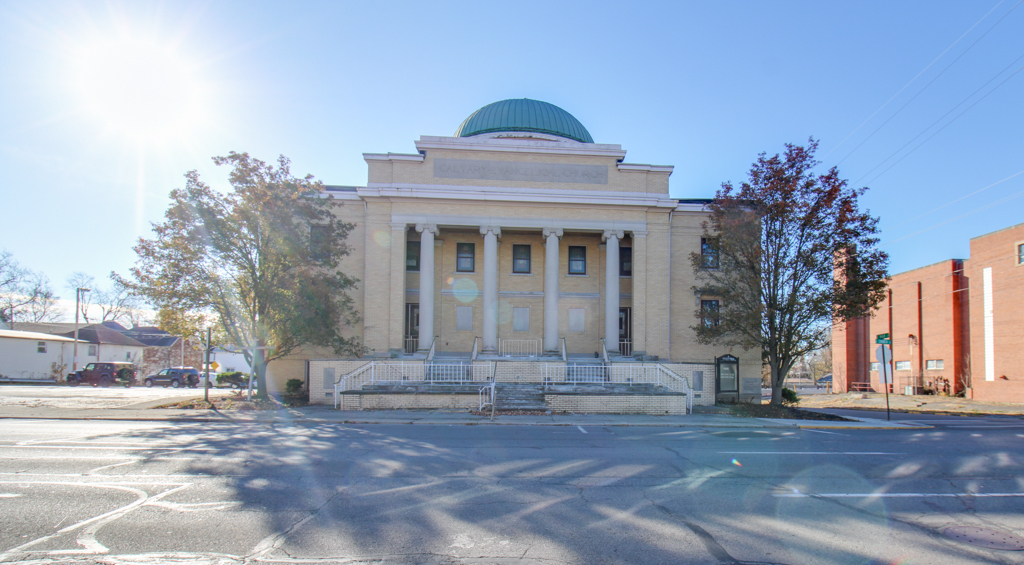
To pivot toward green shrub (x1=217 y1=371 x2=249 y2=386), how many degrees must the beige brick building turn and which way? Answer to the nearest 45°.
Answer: approximately 135° to its right

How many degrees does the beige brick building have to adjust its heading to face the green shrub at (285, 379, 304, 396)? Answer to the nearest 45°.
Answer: approximately 90° to its right

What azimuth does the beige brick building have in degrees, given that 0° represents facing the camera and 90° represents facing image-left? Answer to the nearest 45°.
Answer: approximately 0°

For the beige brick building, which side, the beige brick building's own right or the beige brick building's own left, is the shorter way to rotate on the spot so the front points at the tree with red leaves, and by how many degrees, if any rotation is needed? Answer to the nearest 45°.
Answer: approximately 45° to the beige brick building's own left

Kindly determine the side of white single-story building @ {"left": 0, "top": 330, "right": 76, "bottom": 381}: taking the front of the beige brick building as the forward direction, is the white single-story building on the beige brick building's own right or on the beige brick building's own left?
on the beige brick building's own right

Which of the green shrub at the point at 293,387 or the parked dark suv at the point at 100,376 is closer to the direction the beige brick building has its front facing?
the green shrub

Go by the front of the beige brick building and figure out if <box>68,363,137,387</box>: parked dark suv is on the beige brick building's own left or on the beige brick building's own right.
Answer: on the beige brick building's own right

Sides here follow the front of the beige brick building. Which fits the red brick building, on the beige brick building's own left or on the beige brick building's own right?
on the beige brick building's own left
